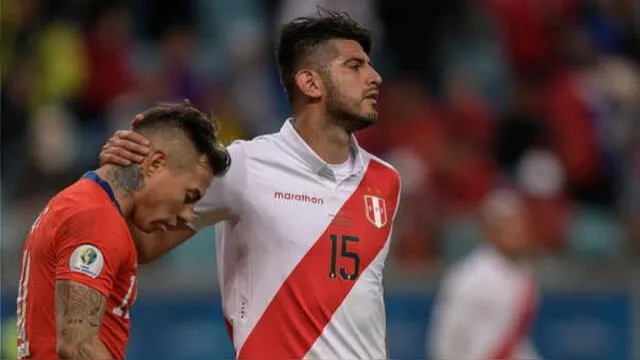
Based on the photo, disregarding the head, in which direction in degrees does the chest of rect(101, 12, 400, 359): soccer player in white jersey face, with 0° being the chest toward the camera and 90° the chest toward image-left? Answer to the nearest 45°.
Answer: approximately 315°

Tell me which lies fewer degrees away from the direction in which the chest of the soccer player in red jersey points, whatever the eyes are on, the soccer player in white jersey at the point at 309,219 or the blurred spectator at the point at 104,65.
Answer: the soccer player in white jersey

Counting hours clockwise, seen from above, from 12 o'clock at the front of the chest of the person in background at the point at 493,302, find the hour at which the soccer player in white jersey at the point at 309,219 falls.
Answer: The soccer player in white jersey is roughly at 2 o'clock from the person in background.

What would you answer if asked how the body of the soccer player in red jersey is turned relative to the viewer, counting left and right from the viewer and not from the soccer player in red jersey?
facing to the right of the viewer

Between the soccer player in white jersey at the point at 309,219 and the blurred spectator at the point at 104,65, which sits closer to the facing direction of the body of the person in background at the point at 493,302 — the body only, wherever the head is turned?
the soccer player in white jersey

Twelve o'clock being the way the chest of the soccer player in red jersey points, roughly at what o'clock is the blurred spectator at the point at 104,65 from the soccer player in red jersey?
The blurred spectator is roughly at 9 o'clock from the soccer player in red jersey.

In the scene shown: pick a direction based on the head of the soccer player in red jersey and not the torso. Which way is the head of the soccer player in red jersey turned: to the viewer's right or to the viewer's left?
to the viewer's right

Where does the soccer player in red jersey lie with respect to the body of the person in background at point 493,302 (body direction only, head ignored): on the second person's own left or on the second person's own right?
on the second person's own right

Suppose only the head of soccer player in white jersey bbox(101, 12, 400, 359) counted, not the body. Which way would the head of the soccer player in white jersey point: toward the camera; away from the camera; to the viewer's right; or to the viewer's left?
to the viewer's right
